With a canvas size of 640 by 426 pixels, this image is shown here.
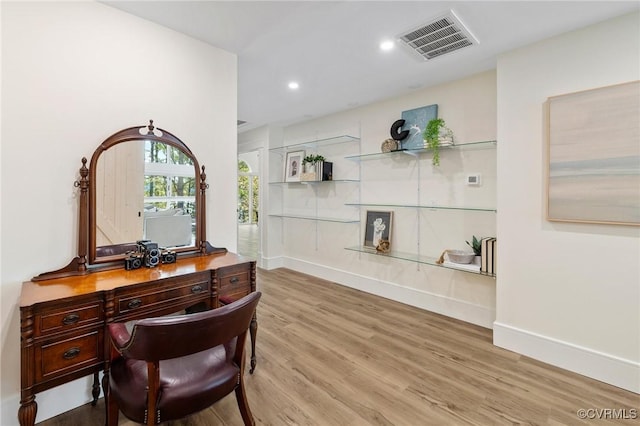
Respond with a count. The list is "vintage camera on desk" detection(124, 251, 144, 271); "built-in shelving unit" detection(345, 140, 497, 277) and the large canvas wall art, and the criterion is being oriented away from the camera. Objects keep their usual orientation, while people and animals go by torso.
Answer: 0

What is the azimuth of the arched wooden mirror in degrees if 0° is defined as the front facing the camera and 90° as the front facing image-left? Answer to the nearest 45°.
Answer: approximately 315°

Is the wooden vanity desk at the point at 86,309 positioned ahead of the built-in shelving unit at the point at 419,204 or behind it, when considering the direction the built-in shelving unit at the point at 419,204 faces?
ahead

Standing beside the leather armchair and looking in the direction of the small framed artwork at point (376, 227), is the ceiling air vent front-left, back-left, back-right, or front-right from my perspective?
front-right

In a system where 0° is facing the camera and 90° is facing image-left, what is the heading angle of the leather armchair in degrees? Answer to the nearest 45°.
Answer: approximately 135°

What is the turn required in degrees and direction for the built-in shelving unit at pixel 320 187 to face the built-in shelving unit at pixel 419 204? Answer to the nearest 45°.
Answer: approximately 90° to its left

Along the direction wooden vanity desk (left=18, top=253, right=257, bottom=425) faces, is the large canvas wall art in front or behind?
in front

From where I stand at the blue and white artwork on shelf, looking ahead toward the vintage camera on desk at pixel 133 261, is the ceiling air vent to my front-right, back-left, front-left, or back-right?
front-left

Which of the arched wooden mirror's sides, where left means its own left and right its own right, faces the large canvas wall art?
front

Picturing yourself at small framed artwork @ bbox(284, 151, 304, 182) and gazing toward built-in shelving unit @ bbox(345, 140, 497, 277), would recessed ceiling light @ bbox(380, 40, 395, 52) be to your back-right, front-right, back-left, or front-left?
front-right

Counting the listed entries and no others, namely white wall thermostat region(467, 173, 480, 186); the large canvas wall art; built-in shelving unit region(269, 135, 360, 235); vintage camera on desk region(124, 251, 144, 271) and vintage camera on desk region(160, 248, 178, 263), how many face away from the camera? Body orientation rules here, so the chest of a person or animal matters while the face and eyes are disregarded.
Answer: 0

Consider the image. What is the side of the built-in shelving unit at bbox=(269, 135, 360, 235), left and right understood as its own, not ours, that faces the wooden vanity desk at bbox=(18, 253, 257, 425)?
front

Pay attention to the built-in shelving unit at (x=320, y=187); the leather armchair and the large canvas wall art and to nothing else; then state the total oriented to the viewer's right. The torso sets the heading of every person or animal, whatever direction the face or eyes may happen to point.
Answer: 0

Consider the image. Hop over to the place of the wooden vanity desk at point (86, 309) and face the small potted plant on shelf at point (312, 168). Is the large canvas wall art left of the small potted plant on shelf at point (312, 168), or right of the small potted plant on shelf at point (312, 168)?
right
